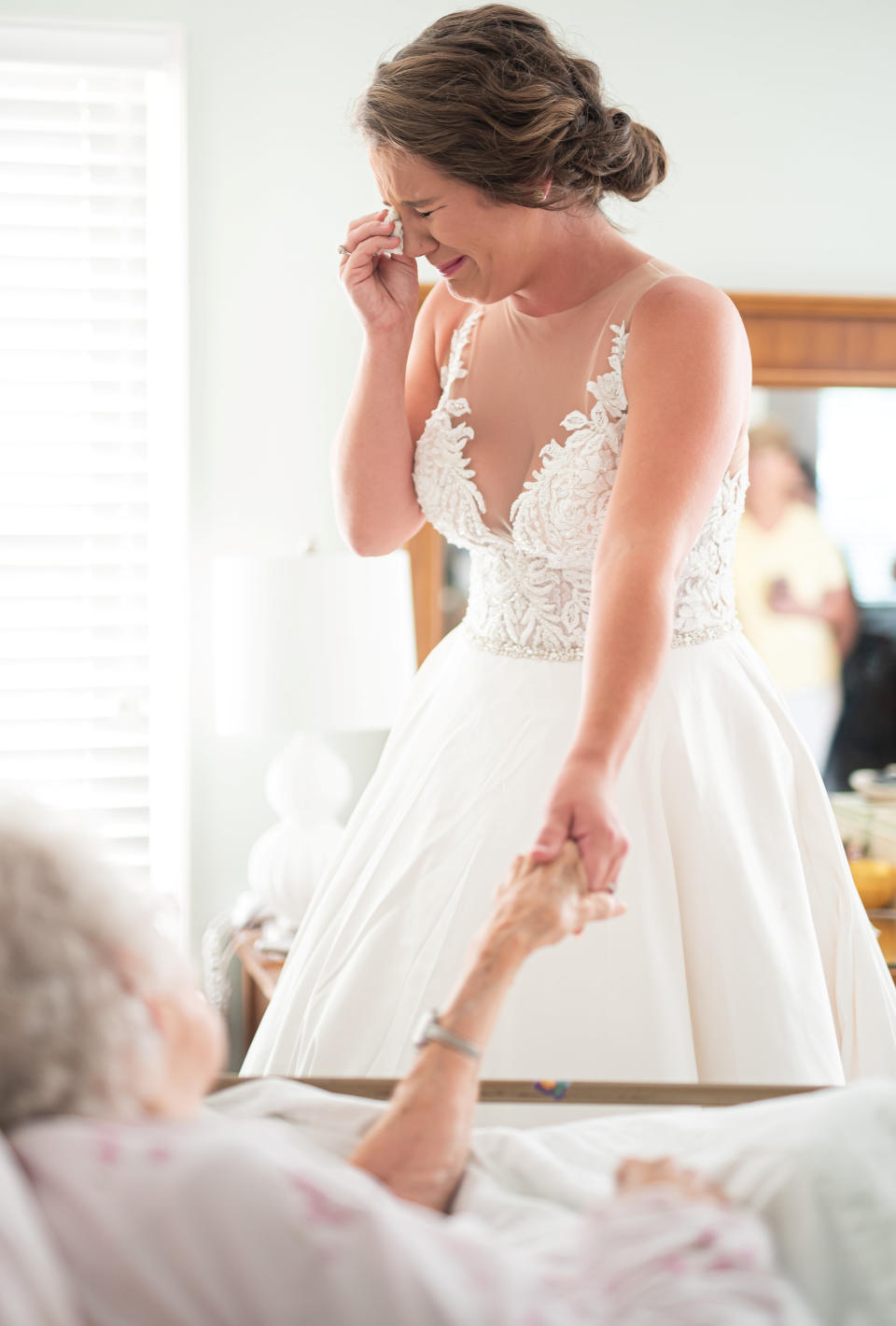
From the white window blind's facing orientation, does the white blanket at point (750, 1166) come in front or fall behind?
in front

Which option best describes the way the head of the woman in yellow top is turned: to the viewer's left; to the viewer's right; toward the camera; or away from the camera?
toward the camera

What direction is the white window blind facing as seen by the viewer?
toward the camera

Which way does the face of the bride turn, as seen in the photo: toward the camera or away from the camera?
toward the camera

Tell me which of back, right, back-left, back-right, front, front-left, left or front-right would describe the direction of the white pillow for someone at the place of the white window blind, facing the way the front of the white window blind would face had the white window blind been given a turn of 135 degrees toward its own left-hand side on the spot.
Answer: back-right

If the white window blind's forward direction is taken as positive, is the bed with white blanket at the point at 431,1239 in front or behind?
in front

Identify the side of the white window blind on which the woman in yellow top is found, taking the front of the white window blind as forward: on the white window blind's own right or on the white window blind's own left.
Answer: on the white window blind's own left

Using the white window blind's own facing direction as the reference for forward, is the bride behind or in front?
in front

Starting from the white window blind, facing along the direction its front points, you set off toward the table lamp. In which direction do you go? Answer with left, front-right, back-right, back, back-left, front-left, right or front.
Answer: front-left

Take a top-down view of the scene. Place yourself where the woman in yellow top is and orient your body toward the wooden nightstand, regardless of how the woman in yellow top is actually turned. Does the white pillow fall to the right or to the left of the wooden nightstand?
left
